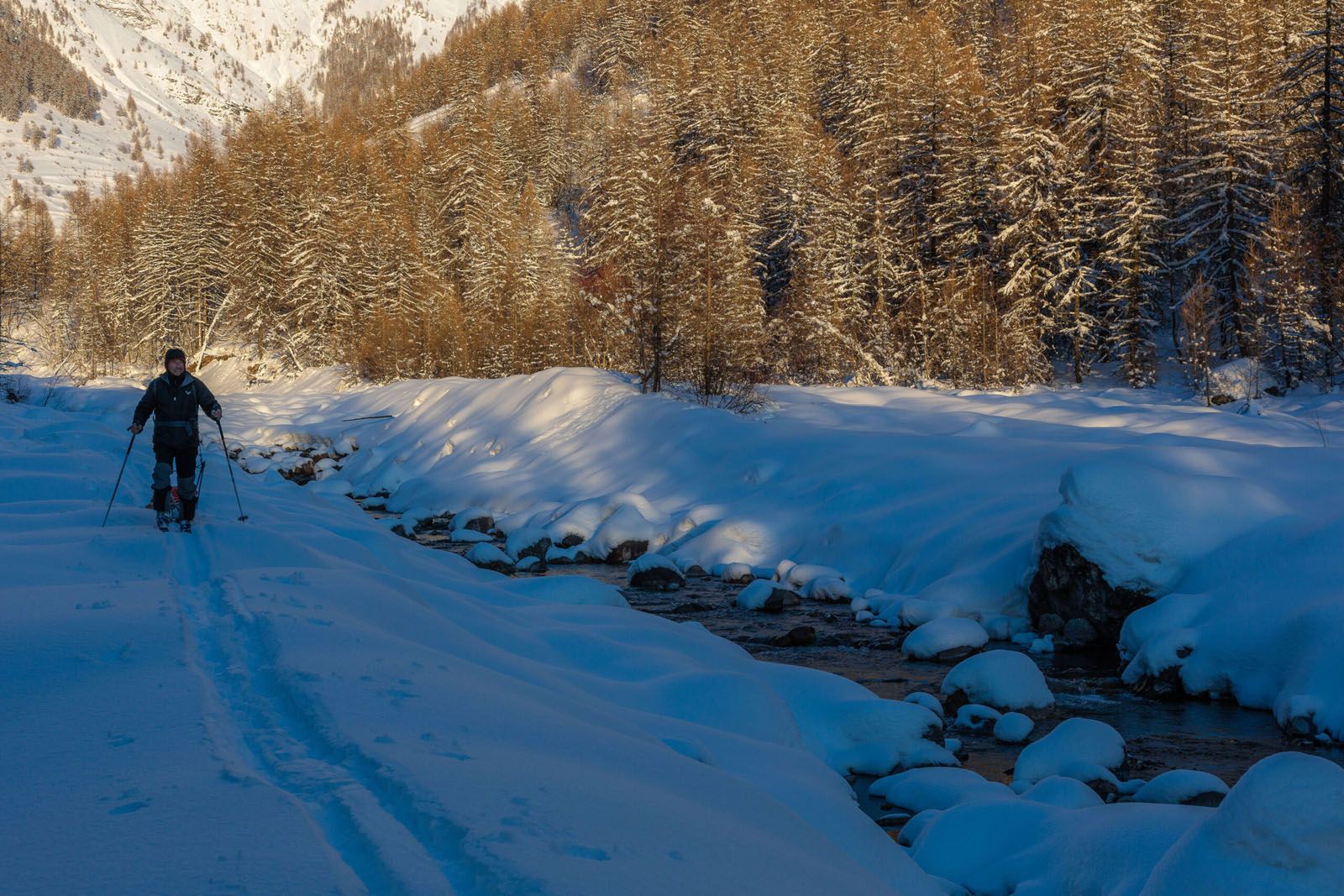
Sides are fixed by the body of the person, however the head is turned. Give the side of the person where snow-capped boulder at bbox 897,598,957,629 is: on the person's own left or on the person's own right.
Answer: on the person's own left

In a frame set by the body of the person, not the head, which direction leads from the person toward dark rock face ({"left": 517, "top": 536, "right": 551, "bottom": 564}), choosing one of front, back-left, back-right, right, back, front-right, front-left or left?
back-left

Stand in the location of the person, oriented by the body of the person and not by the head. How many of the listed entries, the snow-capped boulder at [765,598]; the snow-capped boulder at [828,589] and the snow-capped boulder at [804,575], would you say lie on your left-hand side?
3

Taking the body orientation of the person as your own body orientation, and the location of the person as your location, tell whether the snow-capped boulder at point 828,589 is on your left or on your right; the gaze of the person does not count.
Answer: on your left

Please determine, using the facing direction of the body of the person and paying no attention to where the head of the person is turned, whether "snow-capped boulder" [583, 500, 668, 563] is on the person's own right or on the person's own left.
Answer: on the person's own left

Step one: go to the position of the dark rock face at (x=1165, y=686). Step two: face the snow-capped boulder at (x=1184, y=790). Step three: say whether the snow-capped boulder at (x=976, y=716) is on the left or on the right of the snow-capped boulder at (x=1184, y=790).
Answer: right

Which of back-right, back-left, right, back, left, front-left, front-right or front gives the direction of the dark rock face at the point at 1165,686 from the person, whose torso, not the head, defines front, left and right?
front-left

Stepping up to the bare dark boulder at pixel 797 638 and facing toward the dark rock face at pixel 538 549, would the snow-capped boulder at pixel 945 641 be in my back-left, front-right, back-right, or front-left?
back-right

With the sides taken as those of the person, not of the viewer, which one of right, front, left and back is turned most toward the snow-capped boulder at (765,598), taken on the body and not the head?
left

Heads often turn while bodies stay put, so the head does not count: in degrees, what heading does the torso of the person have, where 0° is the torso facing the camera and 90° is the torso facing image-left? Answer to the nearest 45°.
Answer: approximately 0°
